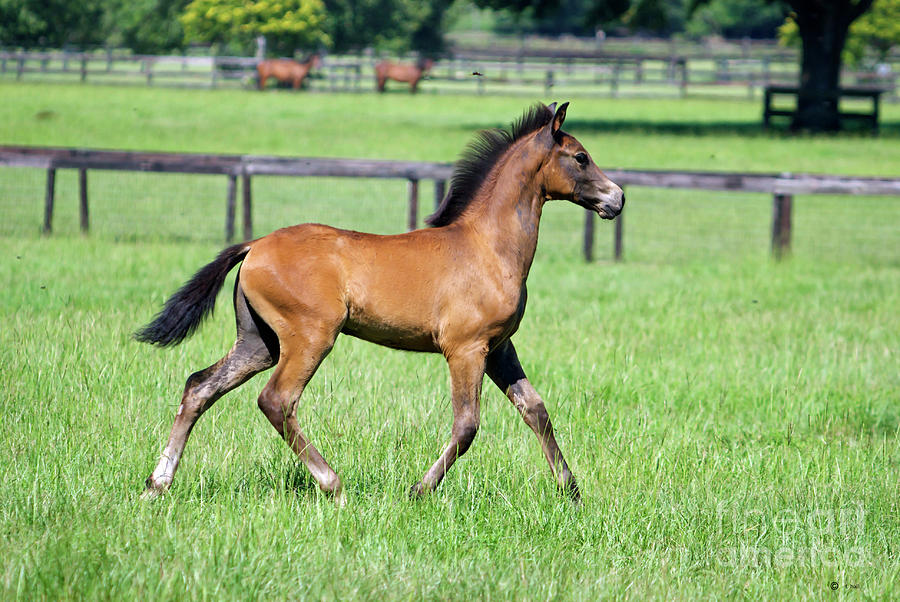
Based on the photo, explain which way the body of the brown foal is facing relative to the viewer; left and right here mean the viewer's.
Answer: facing to the right of the viewer

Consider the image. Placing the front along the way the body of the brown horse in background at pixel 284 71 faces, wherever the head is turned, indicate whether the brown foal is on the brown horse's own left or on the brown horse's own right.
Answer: on the brown horse's own right

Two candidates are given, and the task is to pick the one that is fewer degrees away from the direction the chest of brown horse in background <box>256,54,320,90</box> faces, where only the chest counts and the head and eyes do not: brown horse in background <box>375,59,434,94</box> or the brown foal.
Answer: the brown horse in background

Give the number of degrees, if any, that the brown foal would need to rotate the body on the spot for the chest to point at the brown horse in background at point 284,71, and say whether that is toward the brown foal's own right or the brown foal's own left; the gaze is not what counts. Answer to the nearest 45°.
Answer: approximately 90° to the brown foal's own left

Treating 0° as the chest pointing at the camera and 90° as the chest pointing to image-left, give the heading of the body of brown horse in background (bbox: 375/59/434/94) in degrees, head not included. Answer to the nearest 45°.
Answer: approximately 270°

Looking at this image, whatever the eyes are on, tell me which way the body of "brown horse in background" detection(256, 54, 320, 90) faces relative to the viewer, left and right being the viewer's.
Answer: facing to the right of the viewer

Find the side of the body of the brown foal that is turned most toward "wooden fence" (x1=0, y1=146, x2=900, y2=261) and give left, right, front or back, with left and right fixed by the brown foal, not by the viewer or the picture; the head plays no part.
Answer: left
